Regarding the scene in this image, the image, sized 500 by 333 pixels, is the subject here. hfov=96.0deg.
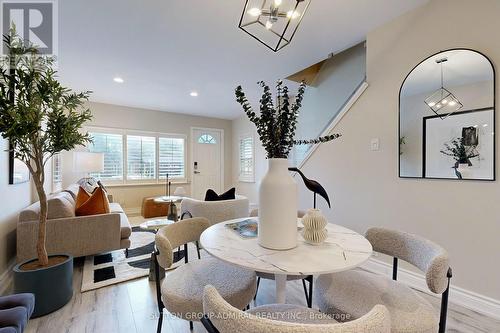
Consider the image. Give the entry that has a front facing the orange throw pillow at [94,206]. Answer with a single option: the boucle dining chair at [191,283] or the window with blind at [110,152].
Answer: the window with blind

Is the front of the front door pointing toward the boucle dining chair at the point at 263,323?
yes

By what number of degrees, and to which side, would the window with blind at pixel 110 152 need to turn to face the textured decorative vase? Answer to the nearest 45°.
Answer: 0° — it already faces it

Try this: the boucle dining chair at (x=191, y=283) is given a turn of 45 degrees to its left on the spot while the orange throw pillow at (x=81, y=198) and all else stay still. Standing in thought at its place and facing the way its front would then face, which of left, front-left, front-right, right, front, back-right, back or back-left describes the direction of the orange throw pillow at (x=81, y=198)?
back-left

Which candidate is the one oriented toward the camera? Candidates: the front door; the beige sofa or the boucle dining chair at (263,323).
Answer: the front door

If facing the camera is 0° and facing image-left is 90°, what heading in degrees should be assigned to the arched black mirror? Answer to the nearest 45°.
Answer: approximately 45°

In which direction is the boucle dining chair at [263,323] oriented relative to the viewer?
away from the camera

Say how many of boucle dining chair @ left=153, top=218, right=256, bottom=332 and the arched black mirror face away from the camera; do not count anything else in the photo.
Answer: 0

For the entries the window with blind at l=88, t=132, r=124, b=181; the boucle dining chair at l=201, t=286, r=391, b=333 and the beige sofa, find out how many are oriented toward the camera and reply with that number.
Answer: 1

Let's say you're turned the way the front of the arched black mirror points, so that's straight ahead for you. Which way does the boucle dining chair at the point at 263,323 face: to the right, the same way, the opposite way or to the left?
to the right

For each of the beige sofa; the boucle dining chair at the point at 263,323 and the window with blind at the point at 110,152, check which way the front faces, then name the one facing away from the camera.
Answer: the boucle dining chair

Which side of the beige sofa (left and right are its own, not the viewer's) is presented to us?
right

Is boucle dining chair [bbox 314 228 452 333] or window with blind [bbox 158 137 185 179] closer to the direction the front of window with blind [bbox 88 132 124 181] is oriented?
the boucle dining chair

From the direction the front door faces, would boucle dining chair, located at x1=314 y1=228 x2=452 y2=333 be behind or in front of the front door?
in front

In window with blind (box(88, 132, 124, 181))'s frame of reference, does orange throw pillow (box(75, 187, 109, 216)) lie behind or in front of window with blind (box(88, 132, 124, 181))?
in front

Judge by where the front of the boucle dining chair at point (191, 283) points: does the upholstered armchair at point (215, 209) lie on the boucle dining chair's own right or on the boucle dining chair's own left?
on the boucle dining chair's own left

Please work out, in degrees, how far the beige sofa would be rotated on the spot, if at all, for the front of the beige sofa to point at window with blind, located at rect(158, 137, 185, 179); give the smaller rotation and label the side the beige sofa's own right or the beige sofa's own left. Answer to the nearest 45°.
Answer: approximately 45° to the beige sofa's own left
